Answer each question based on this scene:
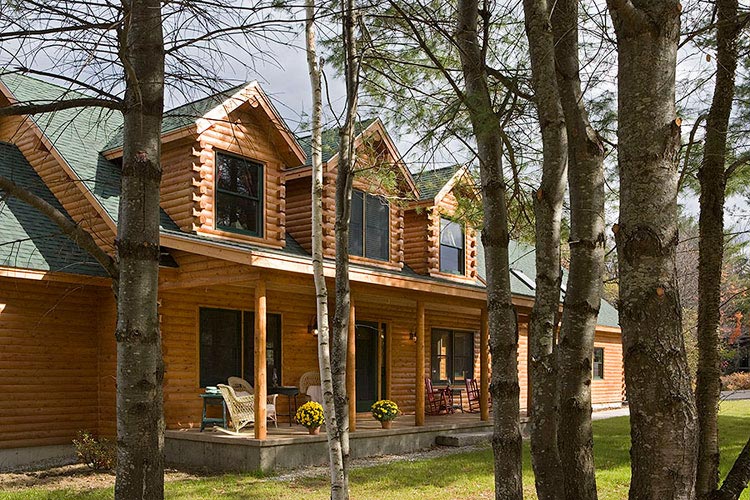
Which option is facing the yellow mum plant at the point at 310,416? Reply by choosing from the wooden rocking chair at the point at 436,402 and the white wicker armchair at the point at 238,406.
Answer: the white wicker armchair

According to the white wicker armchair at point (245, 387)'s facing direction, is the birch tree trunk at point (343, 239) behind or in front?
in front

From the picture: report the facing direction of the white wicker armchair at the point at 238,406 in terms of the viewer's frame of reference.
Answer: facing to the right of the viewer

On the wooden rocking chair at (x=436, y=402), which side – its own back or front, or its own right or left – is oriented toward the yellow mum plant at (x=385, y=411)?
right

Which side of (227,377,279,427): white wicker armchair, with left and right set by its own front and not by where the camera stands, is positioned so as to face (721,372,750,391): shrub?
left
